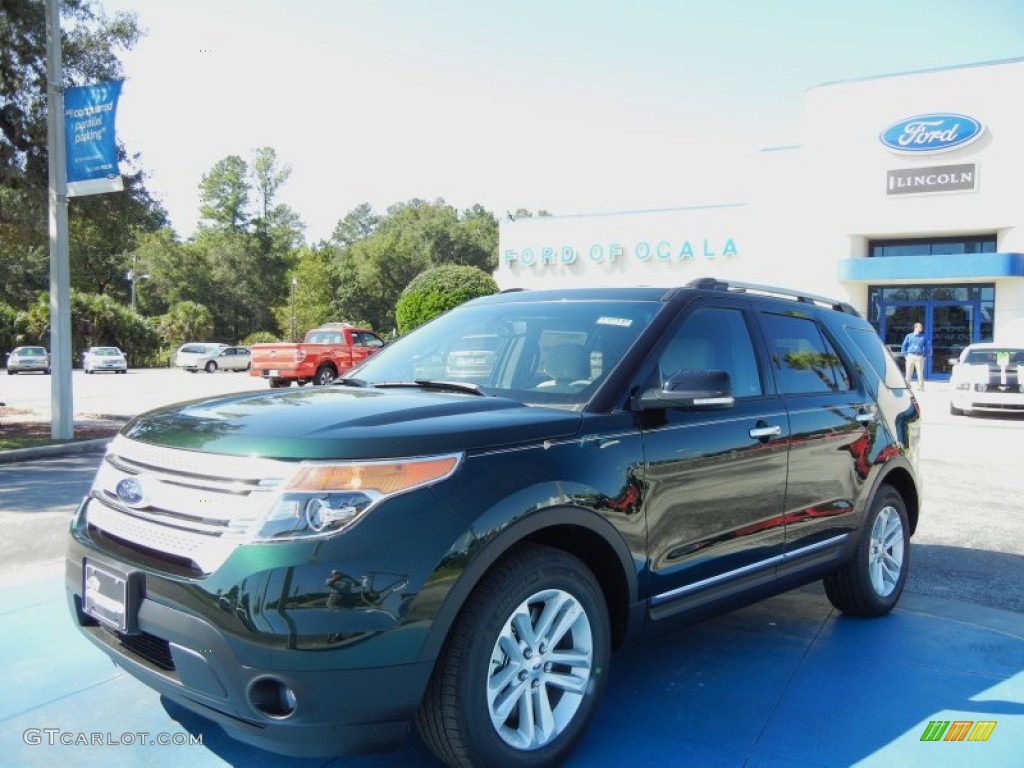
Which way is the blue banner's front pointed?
toward the camera

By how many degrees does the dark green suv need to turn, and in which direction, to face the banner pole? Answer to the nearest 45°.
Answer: approximately 90° to its right

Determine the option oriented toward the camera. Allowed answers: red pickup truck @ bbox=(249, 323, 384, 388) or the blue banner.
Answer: the blue banner

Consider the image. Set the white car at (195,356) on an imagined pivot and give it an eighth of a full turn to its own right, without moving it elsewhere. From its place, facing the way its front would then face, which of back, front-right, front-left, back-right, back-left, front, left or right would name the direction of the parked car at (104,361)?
front-left

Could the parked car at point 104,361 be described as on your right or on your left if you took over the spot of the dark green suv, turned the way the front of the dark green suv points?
on your right

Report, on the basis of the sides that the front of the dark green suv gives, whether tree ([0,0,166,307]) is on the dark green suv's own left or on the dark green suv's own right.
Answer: on the dark green suv's own right

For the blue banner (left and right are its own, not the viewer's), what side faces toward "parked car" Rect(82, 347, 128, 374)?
back

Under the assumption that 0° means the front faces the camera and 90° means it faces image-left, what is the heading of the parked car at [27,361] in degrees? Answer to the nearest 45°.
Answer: approximately 0°

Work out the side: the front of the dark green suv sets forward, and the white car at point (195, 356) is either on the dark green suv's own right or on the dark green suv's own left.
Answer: on the dark green suv's own right

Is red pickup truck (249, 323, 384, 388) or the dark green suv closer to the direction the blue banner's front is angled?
the dark green suv

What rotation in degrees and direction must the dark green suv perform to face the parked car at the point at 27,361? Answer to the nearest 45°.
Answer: approximately 90° to its right

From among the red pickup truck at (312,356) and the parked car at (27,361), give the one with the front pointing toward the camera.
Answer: the parked car

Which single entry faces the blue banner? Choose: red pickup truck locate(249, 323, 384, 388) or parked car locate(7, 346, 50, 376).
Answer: the parked car

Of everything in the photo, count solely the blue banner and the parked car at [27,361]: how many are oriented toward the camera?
2

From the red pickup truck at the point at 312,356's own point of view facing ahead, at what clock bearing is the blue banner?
The blue banner is roughly at 5 o'clock from the red pickup truck.
